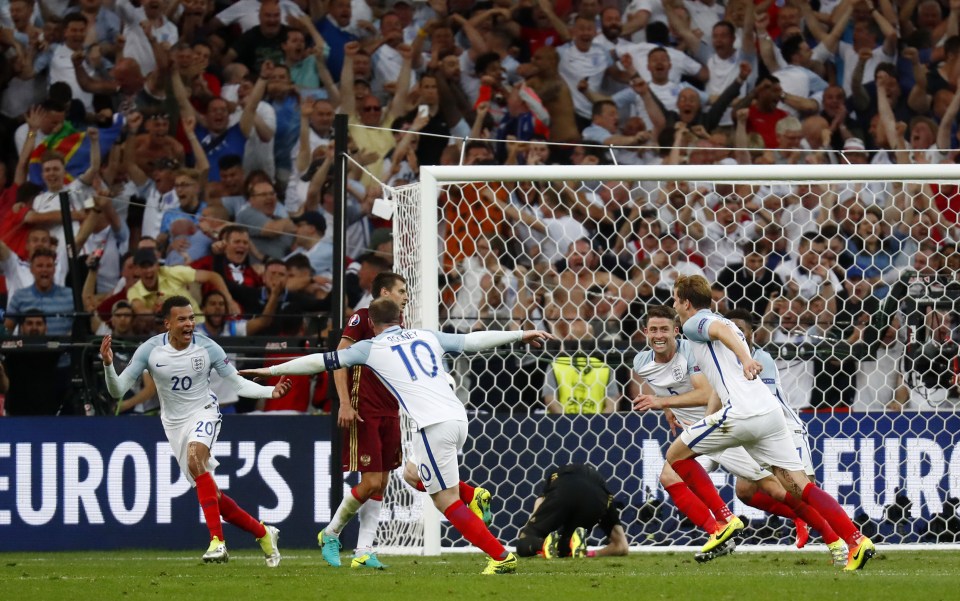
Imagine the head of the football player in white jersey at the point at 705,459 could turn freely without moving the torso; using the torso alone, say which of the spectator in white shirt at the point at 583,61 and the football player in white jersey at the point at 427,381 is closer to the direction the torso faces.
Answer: the football player in white jersey

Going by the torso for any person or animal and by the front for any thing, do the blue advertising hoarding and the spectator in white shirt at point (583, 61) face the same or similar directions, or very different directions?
same or similar directions

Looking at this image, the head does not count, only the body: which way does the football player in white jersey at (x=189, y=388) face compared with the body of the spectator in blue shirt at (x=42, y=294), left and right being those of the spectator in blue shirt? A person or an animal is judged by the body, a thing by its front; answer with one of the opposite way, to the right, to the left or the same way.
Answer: the same way

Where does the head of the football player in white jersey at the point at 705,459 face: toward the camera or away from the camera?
toward the camera

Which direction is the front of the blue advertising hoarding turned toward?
toward the camera

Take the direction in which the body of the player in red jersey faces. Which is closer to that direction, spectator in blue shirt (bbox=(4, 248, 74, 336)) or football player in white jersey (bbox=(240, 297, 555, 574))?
the football player in white jersey

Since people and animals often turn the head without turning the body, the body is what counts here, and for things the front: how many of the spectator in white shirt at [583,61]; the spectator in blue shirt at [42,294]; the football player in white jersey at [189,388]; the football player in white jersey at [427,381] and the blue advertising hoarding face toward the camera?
4

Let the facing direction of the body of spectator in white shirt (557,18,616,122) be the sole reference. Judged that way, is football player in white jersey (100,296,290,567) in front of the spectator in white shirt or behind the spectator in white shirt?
in front

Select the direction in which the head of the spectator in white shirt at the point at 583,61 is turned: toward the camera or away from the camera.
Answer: toward the camera

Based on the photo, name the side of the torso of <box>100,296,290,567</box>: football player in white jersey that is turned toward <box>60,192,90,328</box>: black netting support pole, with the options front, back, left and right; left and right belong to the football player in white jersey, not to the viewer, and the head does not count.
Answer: back

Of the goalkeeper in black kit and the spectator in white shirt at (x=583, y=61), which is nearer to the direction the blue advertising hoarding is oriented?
the goalkeeper in black kit

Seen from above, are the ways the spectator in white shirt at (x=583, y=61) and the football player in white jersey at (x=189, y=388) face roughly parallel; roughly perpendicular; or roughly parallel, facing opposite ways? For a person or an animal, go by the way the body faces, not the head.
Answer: roughly parallel

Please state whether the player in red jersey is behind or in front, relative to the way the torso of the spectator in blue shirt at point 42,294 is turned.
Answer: in front

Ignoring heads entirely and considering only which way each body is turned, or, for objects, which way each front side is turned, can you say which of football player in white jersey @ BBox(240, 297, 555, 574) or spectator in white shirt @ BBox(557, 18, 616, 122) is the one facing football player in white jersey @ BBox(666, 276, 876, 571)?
the spectator in white shirt

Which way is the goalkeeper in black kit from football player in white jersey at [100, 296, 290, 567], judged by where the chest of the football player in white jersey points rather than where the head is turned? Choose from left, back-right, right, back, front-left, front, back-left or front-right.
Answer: left

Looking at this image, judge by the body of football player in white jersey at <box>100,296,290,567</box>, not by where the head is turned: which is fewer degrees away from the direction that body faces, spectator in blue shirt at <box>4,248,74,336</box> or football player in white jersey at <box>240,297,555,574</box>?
the football player in white jersey

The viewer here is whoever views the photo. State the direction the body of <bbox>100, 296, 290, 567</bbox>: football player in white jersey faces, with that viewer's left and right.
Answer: facing the viewer

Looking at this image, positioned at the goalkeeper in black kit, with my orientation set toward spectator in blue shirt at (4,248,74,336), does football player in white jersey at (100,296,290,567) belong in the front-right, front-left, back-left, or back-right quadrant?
front-left

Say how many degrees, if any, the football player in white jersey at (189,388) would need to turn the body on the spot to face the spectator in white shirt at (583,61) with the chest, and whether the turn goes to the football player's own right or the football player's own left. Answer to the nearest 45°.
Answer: approximately 135° to the football player's own left

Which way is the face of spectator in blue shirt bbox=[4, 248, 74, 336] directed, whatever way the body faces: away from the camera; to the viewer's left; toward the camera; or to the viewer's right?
toward the camera
